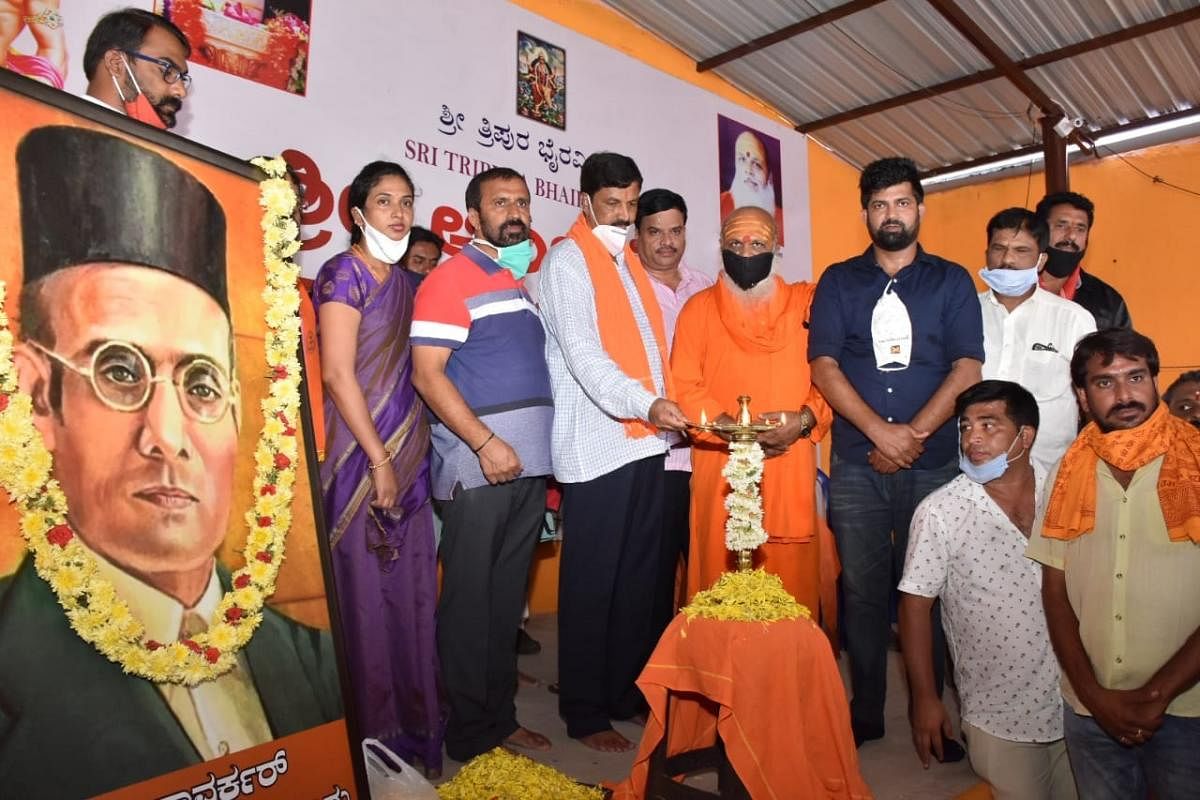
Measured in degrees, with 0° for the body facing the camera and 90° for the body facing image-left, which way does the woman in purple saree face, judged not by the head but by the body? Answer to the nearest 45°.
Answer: approximately 315°

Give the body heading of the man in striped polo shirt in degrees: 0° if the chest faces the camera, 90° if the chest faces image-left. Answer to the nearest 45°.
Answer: approximately 315°

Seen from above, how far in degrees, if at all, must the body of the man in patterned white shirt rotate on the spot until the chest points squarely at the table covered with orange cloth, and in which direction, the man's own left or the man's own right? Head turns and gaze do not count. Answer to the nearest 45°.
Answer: approximately 90° to the man's own right

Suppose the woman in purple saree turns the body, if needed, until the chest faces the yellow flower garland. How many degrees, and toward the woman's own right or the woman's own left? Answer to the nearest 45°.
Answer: approximately 45° to the woman's own right

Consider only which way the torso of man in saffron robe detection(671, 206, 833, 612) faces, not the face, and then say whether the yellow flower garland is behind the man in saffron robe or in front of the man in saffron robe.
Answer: in front

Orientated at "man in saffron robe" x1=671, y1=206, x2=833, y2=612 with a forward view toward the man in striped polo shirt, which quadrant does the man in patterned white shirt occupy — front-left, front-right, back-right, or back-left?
back-left

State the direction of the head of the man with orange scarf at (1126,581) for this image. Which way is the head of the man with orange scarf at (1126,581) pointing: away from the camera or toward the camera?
toward the camera

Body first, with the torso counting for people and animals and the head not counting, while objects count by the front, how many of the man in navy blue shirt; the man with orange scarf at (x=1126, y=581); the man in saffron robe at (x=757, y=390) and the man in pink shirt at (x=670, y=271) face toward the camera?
4

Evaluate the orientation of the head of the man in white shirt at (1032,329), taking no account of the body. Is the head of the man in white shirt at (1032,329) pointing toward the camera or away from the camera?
toward the camera

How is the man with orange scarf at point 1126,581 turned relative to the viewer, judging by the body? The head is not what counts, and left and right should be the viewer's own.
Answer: facing the viewer

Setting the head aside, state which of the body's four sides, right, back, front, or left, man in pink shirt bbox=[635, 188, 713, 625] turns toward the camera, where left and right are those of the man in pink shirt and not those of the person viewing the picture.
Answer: front

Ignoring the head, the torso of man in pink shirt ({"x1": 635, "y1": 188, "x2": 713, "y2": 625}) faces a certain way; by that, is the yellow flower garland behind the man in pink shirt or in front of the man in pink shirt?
in front
